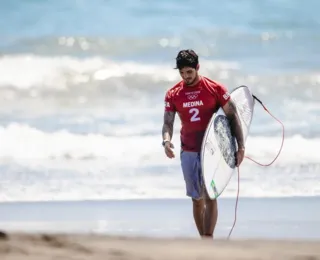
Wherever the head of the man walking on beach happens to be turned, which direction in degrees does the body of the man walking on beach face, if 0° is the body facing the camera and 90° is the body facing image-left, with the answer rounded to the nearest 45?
approximately 0°
